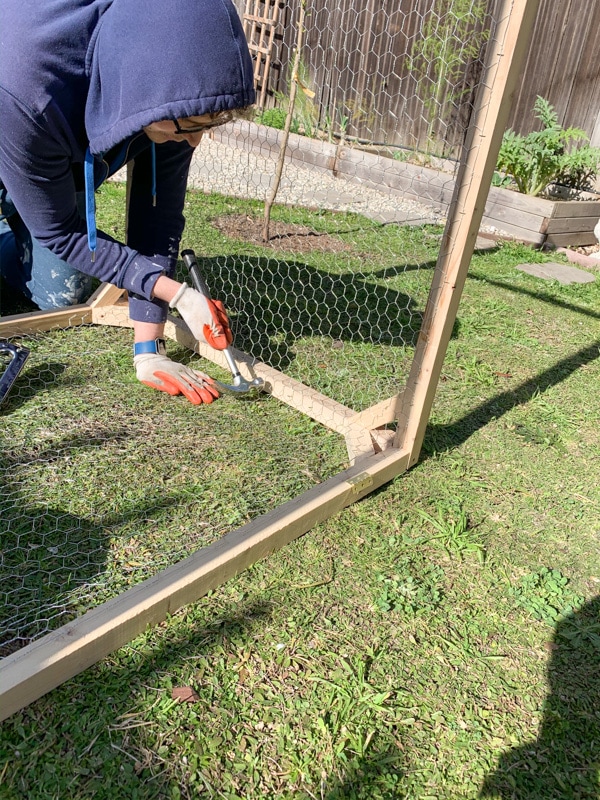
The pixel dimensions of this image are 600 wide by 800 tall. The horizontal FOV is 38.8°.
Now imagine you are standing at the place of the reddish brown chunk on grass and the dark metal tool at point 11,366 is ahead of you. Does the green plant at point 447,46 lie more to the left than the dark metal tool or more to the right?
right

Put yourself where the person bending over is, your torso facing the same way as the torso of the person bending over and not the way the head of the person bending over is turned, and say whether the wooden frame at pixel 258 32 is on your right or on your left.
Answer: on your left

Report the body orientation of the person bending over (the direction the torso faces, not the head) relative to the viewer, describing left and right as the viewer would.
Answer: facing the viewer and to the right of the viewer

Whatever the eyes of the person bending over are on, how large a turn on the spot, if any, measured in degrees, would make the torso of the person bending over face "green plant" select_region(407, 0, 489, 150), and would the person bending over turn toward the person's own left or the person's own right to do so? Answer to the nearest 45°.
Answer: approximately 90° to the person's own left

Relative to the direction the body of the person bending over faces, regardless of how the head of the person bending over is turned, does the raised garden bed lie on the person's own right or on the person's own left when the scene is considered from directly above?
on the person's own left

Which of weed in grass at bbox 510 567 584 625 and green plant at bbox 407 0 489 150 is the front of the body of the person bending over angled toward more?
the weed in grass

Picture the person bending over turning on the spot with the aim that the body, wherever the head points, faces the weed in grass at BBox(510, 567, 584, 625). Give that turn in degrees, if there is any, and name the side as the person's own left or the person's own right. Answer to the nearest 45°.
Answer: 0° — they already face it

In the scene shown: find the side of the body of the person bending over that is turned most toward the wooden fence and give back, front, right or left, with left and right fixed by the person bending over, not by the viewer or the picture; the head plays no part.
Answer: left

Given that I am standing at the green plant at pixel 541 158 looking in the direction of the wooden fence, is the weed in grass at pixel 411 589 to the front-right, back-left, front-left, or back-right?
back-left
